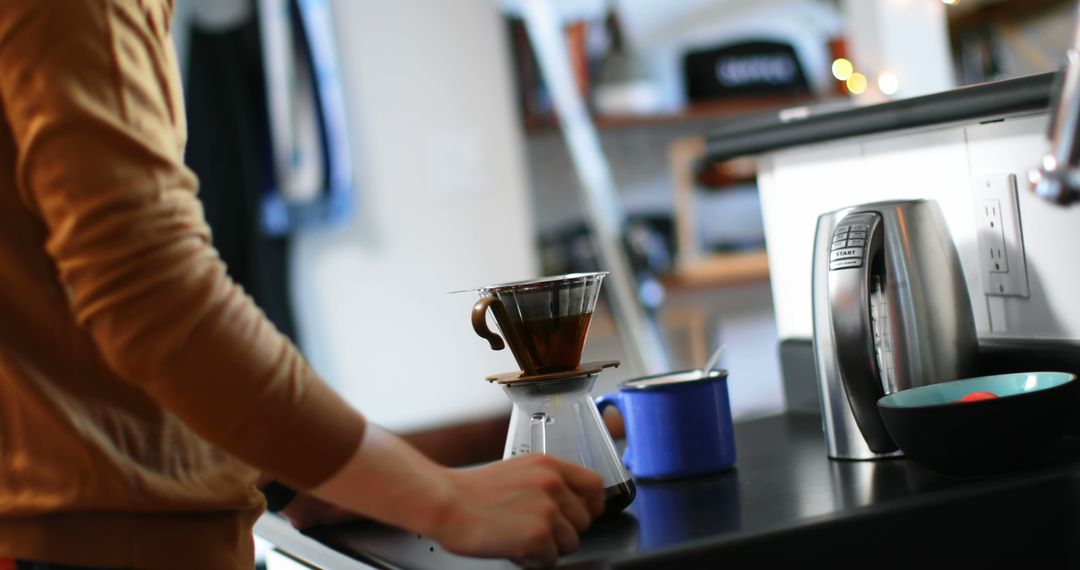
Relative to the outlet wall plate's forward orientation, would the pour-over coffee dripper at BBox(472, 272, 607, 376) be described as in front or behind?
in front

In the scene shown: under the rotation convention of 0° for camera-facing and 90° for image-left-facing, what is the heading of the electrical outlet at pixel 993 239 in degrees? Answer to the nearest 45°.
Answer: approximately 45°

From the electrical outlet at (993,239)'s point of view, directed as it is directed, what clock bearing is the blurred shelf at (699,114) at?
The blurred shelf is roughly at 4 o'clock from the electrical outlet.

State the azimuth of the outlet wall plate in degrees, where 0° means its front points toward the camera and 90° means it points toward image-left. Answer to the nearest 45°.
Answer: approximately 45°

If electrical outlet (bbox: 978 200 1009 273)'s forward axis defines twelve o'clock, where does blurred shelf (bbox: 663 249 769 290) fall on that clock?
The blurred shelf is roughly at 4 o'clock from the electrical outlet.
